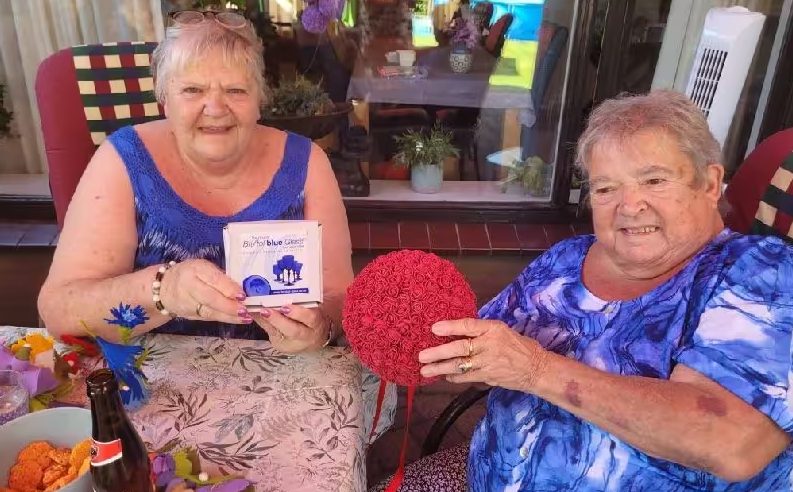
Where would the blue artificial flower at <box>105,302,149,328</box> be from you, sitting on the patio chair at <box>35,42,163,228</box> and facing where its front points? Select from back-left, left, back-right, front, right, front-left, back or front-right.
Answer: front

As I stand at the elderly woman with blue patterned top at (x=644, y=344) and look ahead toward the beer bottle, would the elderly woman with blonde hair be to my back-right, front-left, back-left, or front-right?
front-right

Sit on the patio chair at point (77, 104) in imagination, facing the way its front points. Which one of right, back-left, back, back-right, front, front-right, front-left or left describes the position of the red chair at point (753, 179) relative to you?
front-left

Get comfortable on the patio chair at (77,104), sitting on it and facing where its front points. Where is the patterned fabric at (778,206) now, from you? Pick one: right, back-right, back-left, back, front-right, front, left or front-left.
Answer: front-left

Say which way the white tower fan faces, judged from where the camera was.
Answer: facing the viewer and to the left of the viewer

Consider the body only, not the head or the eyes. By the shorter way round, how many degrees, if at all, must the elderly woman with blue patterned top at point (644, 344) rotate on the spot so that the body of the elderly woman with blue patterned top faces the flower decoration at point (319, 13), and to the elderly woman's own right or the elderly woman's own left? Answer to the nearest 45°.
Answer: approximately 90° to the elderly woman's own right

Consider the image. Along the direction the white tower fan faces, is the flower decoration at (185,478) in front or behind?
in front

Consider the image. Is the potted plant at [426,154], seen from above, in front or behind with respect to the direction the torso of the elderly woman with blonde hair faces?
behind

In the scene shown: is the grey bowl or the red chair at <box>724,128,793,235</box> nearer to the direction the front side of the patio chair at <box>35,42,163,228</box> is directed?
the grey bowl

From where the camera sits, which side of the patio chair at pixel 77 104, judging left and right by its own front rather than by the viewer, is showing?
front

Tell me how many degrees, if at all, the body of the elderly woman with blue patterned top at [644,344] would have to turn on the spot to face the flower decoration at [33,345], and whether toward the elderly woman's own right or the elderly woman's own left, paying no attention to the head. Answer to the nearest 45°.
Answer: approximately 45° to the elderly woman's own right

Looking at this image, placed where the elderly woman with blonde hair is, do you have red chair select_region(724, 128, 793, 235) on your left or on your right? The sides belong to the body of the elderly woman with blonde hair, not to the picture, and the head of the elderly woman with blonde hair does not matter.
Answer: on your left

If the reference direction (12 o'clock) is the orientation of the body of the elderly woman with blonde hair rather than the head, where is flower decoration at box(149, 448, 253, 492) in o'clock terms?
The flower decoration is roughly at 12 o'clock from the elderly woman with blonde hair.
